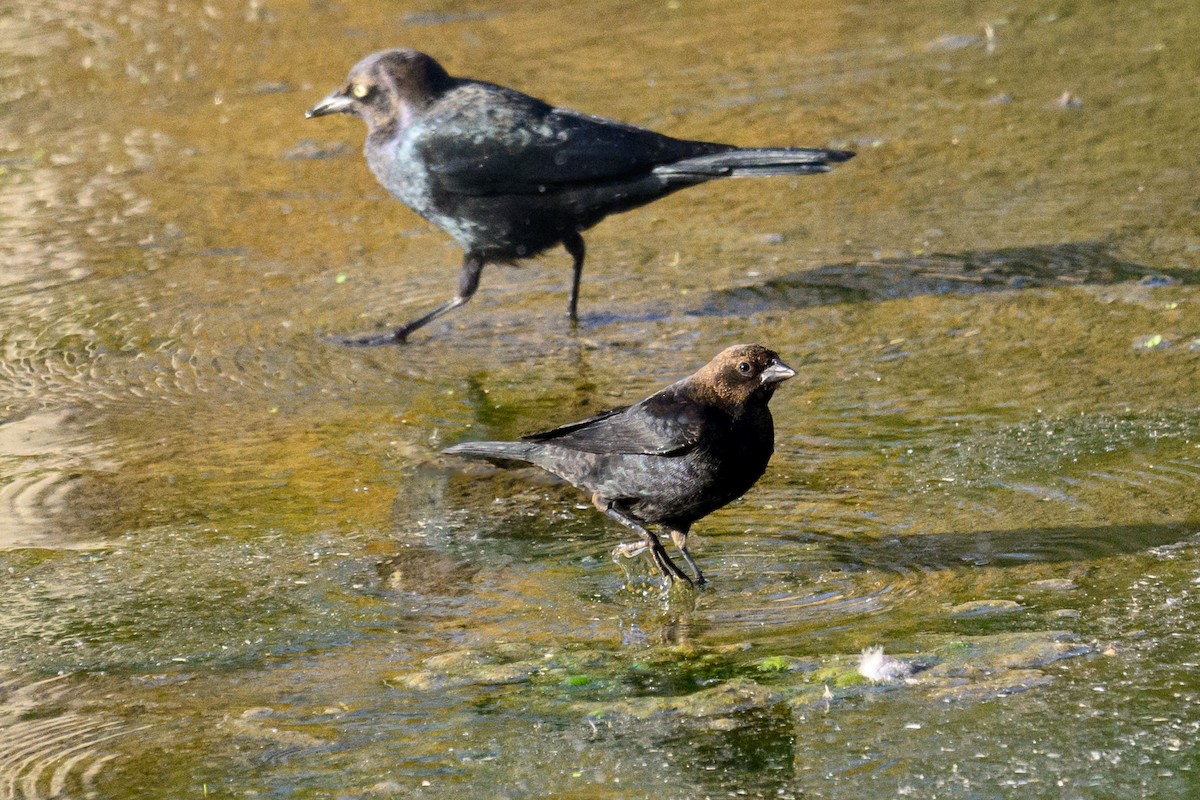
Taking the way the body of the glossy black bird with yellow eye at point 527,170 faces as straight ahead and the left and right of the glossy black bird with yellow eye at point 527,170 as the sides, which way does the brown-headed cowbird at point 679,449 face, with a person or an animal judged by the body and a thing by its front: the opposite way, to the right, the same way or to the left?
the opposite way

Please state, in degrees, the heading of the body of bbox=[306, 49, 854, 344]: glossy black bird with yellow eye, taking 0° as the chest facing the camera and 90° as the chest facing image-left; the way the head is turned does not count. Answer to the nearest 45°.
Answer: approximately 90°

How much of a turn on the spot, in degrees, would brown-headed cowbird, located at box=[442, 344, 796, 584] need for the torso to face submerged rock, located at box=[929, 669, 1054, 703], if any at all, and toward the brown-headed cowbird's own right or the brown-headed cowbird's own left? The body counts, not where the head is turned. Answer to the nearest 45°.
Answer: approximately 45° to the brown-headed cowbird's own right

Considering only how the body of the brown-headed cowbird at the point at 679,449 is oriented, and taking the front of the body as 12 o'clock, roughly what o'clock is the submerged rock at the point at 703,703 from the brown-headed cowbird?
The submerged rock is roughly at 3 o'clock from the brown-headed cowbird.

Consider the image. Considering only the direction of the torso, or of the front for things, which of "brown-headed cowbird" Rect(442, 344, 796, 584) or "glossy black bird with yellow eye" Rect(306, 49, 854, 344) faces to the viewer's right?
"brown-headed cowbird" Rect(442, 344, 796, 584)

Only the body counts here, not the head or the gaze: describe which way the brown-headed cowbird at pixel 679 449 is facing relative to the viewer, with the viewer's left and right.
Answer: facing to the right of the viewer

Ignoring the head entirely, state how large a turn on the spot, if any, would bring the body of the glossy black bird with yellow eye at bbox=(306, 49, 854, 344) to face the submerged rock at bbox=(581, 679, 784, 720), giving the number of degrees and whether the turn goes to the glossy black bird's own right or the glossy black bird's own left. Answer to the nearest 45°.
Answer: approximately 90° to the glossy black bird's own left

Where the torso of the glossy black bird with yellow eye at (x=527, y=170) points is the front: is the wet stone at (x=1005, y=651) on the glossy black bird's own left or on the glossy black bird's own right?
on the glossy black bird's own left

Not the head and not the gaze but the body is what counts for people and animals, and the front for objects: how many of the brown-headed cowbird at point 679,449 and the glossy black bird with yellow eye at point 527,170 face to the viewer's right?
1

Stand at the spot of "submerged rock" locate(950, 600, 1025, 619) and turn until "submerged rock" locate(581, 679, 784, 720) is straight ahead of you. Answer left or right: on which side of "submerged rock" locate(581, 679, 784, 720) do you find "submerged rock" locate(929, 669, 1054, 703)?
left
